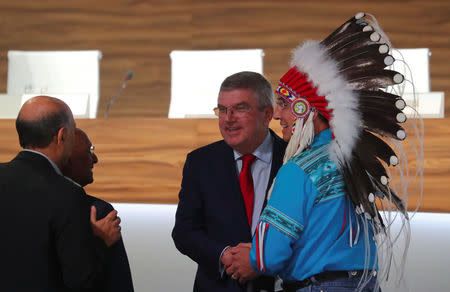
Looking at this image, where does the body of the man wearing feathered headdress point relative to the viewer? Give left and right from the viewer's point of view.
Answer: facing away from the viewer and to the left of the viewer

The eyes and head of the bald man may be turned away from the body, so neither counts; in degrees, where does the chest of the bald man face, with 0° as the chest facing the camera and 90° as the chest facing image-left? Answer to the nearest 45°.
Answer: approximately 225°

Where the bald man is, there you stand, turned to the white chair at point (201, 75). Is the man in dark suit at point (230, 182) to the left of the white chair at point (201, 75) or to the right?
right

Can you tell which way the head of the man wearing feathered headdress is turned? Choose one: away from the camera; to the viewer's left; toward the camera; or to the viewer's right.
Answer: to the viewer's left

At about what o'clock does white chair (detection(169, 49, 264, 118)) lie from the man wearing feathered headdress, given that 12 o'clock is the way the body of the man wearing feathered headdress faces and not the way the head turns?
The white chair is roughly at 1 o'clock from the man wearing feathered headdress.

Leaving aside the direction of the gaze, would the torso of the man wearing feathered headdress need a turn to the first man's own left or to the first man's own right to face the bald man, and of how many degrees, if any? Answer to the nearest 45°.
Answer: approximately 45° to the first man's own left

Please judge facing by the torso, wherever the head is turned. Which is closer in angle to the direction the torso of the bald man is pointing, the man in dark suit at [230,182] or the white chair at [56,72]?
the man in dark suit
